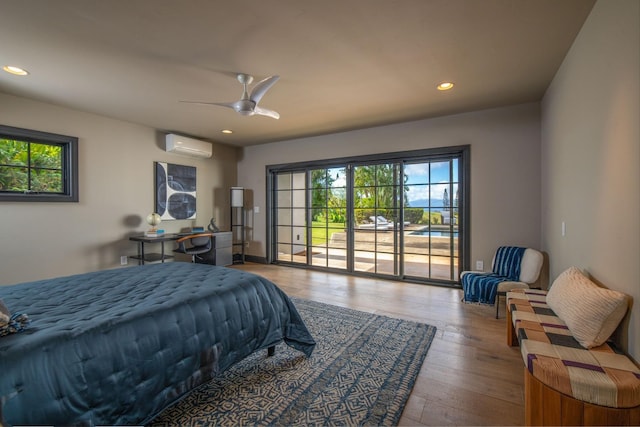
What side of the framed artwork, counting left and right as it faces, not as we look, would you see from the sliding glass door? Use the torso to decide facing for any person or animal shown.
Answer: front

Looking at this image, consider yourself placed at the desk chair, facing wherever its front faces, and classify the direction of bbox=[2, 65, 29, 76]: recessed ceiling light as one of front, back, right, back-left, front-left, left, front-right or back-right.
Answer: left

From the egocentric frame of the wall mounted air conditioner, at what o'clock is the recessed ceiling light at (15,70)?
The recessed ceiling light is roughly at 3 o'clock from the wall mounted air conditioner.

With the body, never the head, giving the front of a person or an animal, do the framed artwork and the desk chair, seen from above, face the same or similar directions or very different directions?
very different directions

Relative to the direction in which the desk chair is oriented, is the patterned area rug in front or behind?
behind

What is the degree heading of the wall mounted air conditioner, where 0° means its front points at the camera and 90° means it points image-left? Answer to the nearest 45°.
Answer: approximately 315°

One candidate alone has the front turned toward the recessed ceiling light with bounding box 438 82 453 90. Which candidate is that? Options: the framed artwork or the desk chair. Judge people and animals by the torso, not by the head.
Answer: the framed artwork

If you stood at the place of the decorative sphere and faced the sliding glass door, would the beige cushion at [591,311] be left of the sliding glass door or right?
right

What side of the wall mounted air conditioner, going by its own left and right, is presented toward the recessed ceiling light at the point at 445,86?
front

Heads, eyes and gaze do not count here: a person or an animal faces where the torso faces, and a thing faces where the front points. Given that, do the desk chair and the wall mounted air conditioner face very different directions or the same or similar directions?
very different directions

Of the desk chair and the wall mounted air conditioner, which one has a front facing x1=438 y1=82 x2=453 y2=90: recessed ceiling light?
the wall mounted air conditioner

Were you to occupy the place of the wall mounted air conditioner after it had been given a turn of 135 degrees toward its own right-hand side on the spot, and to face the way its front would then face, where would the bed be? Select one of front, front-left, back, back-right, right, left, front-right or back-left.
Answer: left

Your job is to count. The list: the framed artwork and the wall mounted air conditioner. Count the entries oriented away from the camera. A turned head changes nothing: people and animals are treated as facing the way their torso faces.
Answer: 0

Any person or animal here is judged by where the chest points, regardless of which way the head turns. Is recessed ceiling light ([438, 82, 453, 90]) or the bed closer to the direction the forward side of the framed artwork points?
the recessed ceiling light

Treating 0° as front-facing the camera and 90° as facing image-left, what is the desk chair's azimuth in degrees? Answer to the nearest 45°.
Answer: approximately 135°

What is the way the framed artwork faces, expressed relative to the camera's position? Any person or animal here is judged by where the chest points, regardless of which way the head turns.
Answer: facing the viewer and to the right of the viewer
